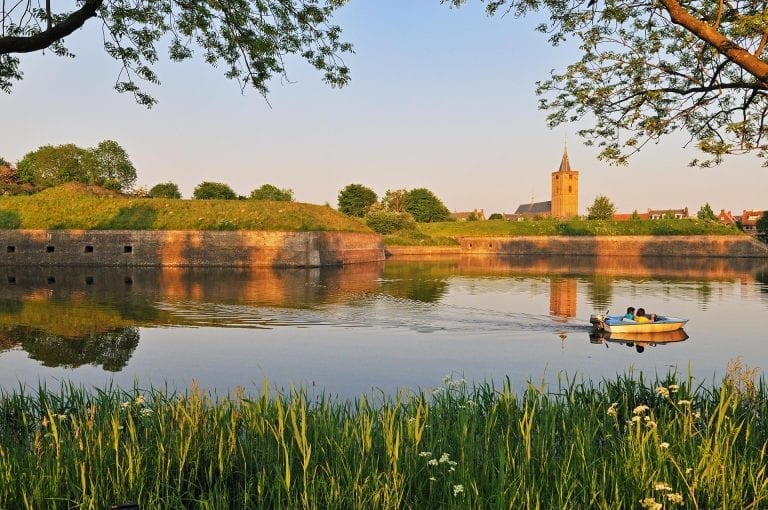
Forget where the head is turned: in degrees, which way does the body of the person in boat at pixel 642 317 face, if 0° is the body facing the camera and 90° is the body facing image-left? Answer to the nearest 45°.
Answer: approximately 270°

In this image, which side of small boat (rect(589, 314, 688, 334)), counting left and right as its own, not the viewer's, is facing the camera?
right
